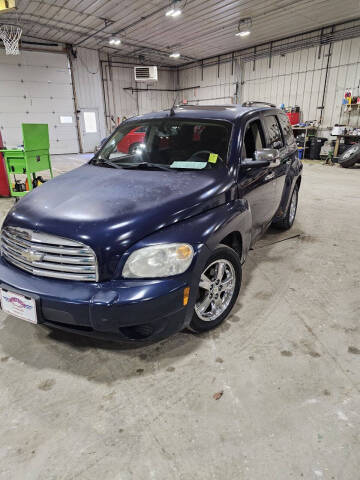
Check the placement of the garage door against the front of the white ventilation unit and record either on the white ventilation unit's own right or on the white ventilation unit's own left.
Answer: on the white ventilation unit's own right

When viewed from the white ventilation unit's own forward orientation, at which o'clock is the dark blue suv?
The dark blue suv is roughly at 12 o'clock from the white ventilation unit.

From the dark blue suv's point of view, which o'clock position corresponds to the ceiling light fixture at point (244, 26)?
The ceiling light fixture is roughly at 5 o'clock from the dark blue suv.

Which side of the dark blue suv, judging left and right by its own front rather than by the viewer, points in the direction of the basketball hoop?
right

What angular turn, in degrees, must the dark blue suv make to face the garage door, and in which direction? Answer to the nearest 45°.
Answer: approximately 135° to its right

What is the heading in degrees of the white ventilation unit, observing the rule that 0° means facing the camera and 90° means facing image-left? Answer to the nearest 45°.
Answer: approximately 0°

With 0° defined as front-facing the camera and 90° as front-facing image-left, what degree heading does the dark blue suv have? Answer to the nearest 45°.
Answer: approximately 45°

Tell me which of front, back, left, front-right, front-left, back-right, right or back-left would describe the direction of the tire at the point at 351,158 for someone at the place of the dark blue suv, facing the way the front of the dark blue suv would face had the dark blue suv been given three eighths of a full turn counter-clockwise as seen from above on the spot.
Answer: front-left
